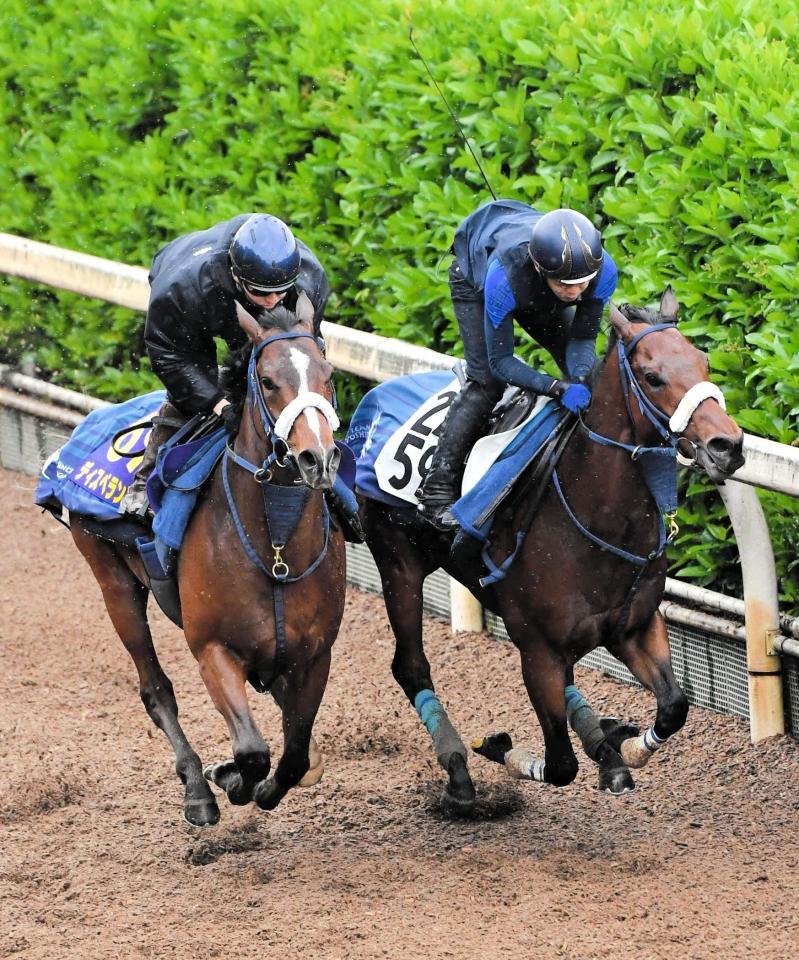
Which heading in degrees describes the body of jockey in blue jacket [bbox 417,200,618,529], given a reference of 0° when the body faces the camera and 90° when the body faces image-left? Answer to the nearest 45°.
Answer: approximately 315°

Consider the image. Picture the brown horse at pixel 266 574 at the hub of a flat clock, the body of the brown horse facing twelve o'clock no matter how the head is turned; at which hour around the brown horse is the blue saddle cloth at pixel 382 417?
The blue saddle cloth is roughly at 8 o'clock from the brown horse.

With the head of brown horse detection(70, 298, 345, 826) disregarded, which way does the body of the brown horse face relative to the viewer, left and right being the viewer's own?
facing the viewer and to the right of the viewer

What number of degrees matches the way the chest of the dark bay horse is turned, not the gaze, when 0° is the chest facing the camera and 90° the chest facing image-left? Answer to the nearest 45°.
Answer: approximately 315°

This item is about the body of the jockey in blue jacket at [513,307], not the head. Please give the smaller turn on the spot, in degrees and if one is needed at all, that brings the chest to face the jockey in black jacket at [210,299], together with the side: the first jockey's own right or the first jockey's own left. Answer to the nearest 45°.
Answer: approximately 135° to the first jockey's own right

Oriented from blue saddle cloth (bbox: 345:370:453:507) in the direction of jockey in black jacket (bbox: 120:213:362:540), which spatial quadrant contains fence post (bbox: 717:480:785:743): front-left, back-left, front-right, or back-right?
back-left

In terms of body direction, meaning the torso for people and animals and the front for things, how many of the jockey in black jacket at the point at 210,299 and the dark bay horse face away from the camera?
0
